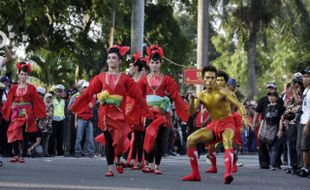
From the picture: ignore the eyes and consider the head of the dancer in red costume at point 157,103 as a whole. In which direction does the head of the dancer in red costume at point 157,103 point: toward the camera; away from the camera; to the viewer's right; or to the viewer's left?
toward the camera

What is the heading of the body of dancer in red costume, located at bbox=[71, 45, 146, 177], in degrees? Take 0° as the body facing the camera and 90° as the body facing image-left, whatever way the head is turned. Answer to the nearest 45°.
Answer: approximately 0°

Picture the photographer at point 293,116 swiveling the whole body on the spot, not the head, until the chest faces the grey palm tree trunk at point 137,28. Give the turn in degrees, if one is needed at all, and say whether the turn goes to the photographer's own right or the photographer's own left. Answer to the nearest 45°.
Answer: approximately 90° to the photographer's own right

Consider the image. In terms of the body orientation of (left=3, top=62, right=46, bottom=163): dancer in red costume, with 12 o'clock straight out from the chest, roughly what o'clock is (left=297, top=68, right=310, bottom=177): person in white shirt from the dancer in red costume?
The person in white shirt is roughly at 10 o'clock from the dancer in red costume.

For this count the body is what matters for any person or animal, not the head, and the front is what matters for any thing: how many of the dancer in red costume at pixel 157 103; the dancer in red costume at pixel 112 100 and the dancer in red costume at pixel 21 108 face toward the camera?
3

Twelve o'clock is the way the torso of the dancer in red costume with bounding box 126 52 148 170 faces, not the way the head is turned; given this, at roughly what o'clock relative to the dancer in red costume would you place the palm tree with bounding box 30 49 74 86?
The palm tree is roughly at 4 o'clock from the dancer in red costume.

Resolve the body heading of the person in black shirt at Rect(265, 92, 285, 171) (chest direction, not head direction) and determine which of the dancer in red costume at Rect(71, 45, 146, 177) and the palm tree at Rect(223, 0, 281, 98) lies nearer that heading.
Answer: the dancer in red costume

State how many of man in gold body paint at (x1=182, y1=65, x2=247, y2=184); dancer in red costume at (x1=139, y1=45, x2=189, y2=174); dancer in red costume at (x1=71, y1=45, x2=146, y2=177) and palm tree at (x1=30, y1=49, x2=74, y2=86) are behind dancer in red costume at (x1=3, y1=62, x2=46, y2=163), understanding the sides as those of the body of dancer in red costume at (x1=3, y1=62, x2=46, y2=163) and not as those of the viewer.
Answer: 1

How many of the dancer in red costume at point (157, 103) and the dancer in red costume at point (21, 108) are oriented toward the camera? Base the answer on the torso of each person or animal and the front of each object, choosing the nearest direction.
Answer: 2

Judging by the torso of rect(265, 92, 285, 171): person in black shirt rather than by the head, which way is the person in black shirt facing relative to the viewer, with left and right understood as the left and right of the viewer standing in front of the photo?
facing the viewer and to the left of the viewer

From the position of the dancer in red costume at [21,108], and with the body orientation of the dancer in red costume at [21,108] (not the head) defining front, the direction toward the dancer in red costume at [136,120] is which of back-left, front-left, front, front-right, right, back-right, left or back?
front-left

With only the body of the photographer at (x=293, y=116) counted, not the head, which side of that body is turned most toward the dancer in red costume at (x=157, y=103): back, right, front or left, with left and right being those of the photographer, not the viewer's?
front

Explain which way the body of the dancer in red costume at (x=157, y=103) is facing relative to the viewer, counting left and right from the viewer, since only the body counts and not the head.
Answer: facing the viewer

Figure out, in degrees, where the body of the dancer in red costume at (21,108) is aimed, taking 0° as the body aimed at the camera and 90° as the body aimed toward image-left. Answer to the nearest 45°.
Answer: approximately 0°

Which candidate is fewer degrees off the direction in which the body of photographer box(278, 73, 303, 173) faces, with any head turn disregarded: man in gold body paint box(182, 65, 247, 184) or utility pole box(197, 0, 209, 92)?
the man in gold body paint

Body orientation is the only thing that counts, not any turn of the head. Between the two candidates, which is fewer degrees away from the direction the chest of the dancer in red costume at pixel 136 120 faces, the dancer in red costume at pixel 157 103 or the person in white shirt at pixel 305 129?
the dancer in red costume
